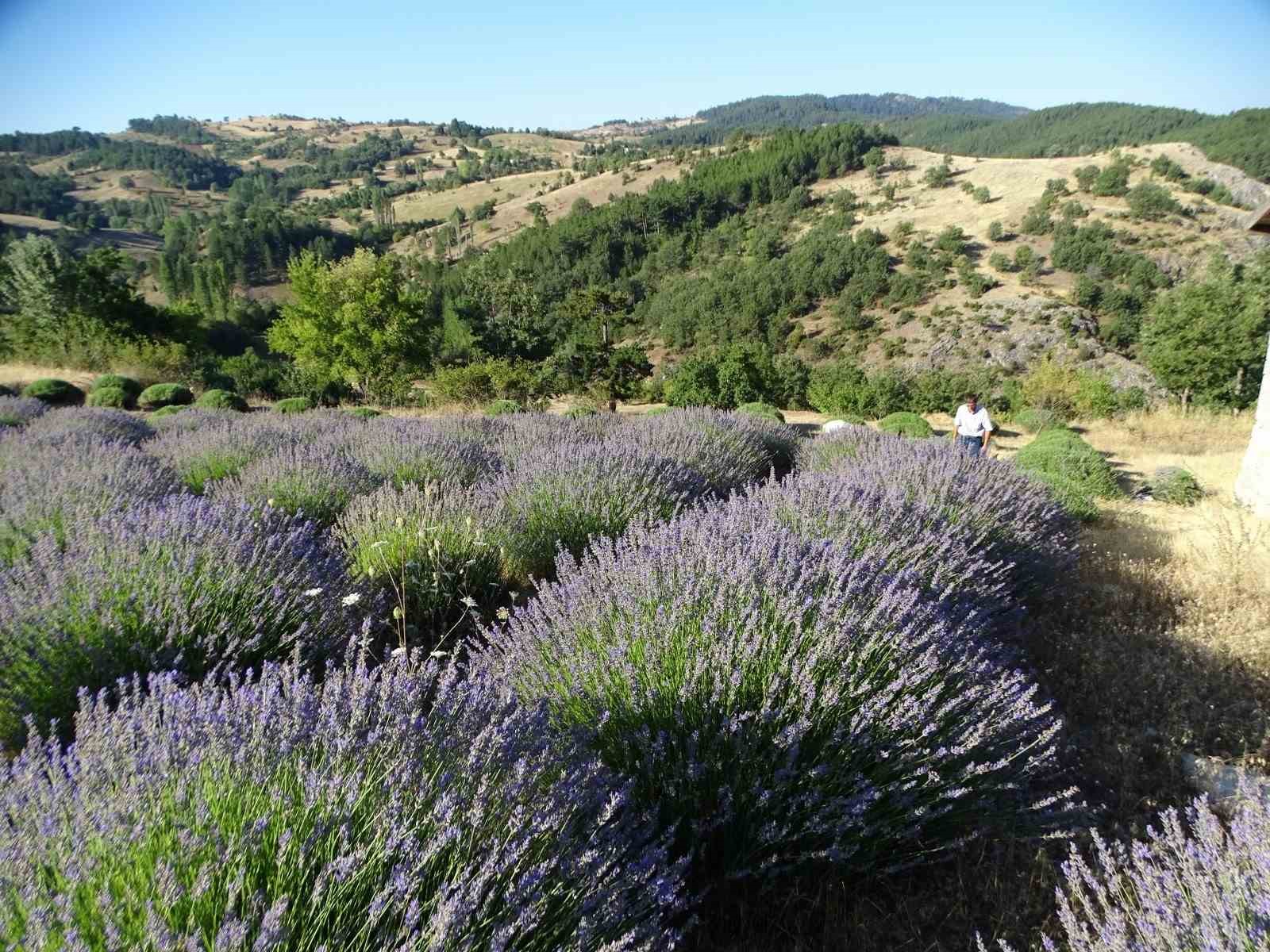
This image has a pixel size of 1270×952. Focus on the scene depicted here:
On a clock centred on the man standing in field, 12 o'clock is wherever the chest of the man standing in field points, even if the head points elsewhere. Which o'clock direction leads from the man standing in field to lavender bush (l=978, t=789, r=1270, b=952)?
The lavender bush is roughly at 12 o'clock from the man standing in field.

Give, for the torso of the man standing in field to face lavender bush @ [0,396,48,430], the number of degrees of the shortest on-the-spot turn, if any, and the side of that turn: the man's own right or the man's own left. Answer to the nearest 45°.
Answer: approximately 90° to the man's own right

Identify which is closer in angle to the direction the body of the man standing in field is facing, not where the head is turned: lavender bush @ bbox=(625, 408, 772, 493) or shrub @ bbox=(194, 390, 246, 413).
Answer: the lavender bush

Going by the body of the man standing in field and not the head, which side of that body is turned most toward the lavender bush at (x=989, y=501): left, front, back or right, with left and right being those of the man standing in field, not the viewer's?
front

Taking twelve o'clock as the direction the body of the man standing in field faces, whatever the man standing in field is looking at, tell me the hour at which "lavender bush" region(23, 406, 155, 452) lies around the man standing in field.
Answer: The lavender bush is roughly at 2 o'clock from the man standing in field.

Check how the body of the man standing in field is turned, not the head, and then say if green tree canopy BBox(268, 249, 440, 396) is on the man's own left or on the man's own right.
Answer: on the man's own right

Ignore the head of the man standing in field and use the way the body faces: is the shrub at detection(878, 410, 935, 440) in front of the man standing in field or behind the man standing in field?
behind

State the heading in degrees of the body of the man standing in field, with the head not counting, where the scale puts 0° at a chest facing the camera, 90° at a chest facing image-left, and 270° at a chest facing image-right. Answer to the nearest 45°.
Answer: approximately 0°

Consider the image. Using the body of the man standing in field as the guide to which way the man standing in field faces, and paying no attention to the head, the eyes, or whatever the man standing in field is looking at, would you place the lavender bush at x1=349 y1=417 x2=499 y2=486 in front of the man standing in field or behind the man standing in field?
in front

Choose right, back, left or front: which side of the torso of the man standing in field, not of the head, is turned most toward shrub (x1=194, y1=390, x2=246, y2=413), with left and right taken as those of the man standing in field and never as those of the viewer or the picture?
right

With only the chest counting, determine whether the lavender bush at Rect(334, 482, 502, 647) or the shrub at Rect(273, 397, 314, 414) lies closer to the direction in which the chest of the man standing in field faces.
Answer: the lavender bush

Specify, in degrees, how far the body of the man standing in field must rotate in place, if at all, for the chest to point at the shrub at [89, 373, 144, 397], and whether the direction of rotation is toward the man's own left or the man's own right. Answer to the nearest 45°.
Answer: approximately 90° to the man's own right
